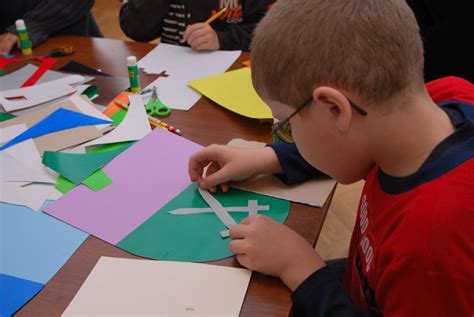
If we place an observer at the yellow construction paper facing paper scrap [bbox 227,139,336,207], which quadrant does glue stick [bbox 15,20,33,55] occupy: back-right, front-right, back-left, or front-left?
back-right

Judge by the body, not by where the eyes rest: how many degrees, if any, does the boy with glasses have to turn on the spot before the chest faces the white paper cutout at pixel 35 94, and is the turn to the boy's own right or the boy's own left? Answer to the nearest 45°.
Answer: approximately 45° to the boy's own right

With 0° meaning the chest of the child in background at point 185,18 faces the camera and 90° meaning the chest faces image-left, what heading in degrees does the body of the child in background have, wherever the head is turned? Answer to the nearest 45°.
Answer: approximately 0°

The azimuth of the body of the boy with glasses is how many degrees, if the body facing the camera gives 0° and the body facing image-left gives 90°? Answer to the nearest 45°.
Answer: approximately 90°

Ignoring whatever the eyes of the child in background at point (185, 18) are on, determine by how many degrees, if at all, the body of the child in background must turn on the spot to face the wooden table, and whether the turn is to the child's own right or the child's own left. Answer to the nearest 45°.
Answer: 0° — they already face it

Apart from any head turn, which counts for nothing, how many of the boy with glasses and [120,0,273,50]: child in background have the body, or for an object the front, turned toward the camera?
1

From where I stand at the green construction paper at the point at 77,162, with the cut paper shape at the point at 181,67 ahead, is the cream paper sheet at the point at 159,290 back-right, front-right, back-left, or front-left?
back-right
